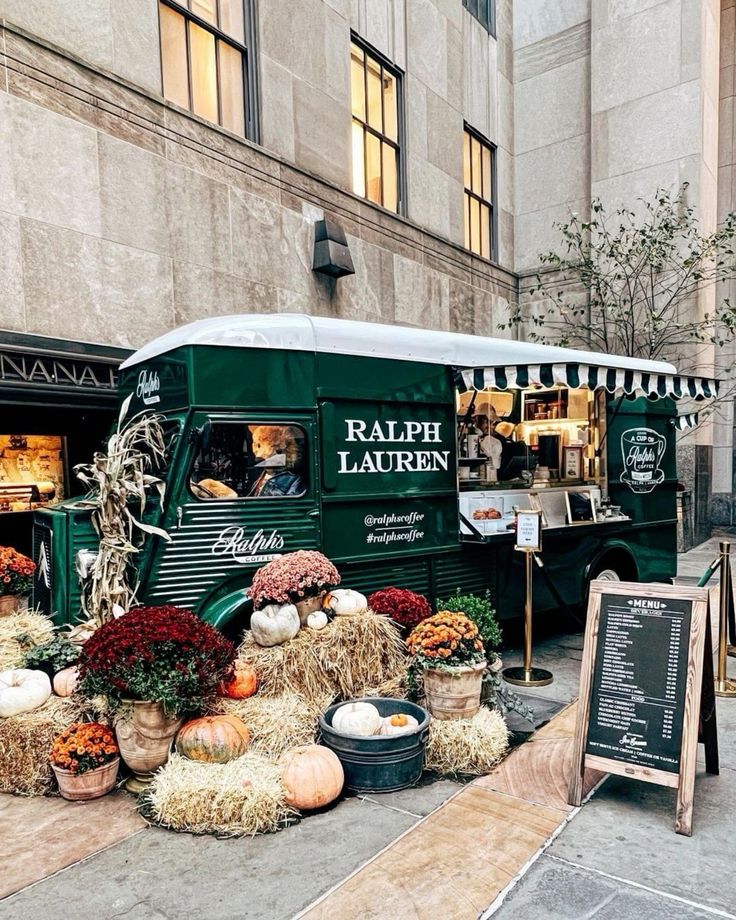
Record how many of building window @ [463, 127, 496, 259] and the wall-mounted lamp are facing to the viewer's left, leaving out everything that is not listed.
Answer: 0

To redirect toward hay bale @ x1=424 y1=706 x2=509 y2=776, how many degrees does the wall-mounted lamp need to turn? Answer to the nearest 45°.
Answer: approximately 45° to its right

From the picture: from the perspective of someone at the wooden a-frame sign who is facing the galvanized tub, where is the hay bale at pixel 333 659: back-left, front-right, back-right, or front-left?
front-right

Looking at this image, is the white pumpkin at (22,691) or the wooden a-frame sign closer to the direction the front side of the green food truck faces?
the white pumpkin

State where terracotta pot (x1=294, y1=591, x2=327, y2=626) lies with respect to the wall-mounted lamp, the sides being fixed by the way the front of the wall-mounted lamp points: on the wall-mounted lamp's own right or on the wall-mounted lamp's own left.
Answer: on the wall-mounted lamp's own right

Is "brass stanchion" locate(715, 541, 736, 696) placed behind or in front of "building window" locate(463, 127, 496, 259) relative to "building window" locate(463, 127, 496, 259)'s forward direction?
in front

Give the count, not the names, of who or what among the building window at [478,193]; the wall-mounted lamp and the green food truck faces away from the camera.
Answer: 0

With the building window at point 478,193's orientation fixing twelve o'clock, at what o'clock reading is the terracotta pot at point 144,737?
The terracotta pot is roughly at 2 o'clock from the building window.

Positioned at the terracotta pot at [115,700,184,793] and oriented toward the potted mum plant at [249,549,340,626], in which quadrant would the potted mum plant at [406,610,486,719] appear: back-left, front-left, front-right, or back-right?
front-right

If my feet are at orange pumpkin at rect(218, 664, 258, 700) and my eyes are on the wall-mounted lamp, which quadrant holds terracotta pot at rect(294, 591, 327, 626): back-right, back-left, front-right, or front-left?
front-right

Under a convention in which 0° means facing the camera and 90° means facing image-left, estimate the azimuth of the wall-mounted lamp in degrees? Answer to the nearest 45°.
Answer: approximately 315°

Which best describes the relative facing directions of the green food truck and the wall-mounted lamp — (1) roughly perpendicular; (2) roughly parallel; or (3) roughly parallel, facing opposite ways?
roughly perpendicular

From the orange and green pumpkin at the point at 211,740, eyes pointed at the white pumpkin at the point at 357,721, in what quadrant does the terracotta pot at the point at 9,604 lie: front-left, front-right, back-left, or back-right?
back-left

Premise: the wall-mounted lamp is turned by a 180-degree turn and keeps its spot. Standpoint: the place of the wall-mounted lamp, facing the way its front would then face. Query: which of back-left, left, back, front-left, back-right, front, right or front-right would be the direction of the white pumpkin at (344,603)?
back-left

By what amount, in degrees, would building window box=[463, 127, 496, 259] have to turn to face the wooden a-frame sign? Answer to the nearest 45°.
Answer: approximately 45° to its right

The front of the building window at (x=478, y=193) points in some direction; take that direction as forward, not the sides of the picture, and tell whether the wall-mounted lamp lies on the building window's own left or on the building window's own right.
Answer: on the building window's own right

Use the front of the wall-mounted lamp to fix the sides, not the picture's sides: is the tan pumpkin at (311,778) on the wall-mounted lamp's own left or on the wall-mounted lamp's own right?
on the wall-mounted lamp's own right

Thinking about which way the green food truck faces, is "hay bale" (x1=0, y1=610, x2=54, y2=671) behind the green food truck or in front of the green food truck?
in front

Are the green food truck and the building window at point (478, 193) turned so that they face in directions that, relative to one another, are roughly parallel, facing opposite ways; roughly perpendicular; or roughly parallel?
roughly perpendicular

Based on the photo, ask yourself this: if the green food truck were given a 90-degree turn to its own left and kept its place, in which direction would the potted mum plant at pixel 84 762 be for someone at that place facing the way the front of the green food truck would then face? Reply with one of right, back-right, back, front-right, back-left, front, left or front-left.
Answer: right
